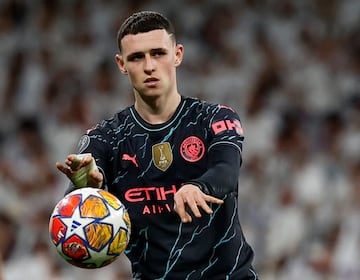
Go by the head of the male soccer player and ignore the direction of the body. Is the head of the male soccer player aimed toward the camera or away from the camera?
toward the camera

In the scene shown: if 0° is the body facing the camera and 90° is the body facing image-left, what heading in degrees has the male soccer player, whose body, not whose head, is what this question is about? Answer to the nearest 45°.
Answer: approximately 0°
